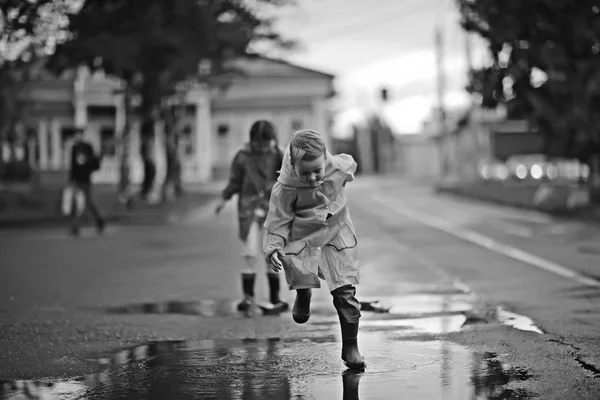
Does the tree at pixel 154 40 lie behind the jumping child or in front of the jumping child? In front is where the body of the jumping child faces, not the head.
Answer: behind

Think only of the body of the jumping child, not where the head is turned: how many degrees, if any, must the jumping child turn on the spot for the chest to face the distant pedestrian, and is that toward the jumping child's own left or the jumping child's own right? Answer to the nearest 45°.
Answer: approximately 180°

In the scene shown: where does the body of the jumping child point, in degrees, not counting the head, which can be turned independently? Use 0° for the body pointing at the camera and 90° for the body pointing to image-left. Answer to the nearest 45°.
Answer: approximately 0°

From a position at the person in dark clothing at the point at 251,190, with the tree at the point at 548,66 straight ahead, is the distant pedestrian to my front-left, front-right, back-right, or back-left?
front-left

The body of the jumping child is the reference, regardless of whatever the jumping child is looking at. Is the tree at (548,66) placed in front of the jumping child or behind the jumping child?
behind

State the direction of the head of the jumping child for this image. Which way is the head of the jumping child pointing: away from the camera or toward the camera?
toward the camera

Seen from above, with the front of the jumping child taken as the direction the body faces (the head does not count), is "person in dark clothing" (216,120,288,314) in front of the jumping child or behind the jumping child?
behind
